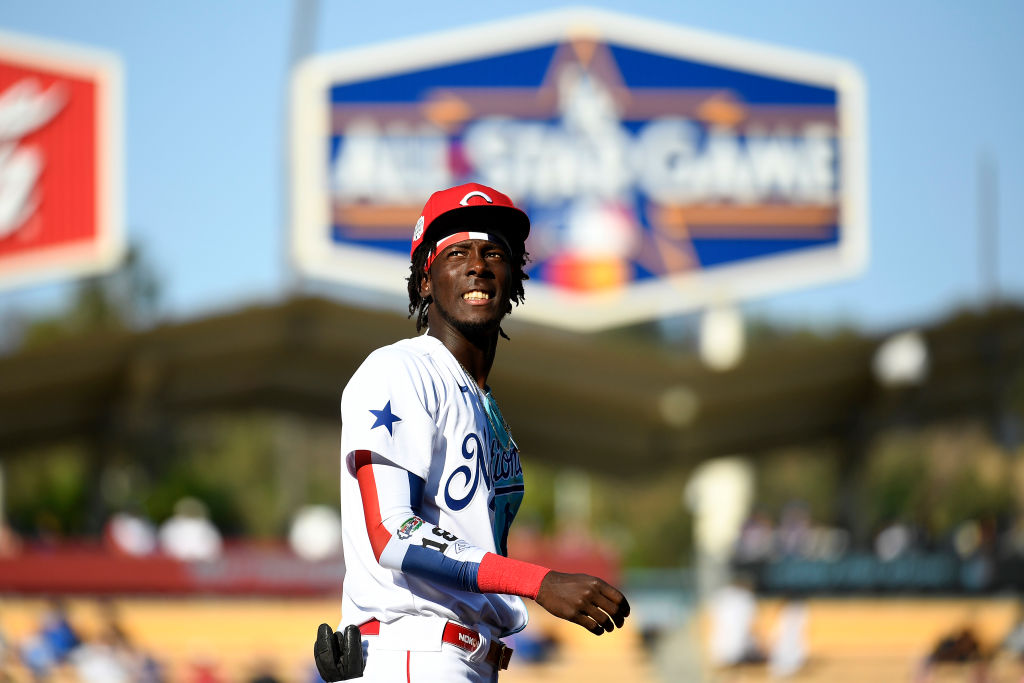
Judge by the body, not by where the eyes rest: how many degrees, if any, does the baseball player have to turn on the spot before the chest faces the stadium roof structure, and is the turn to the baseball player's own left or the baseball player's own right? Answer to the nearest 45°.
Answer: approximately 135° to the baseball player's own left

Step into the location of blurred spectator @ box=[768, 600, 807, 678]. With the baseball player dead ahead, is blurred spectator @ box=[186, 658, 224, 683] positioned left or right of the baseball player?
right

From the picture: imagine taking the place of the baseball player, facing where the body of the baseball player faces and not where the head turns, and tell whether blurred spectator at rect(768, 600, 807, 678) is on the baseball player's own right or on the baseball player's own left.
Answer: on the baseball player's own left

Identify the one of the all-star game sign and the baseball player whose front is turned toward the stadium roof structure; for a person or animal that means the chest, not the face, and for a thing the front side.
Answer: the all-star game sign

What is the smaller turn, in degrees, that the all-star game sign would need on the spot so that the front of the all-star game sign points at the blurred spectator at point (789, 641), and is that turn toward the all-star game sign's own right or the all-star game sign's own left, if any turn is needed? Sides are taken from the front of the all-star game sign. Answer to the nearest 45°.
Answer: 0° — it already faces them

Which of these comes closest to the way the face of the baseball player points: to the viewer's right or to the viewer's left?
to the viewer's right

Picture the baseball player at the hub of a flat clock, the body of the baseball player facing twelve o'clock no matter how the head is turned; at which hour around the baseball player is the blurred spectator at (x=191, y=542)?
The blurred spectator is roughly at 7 o'clock from the baseball player.

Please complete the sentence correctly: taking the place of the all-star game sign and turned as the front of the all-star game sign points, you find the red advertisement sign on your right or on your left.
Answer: on your right

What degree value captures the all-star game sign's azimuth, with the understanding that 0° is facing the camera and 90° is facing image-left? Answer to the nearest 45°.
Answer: approximately 0°
